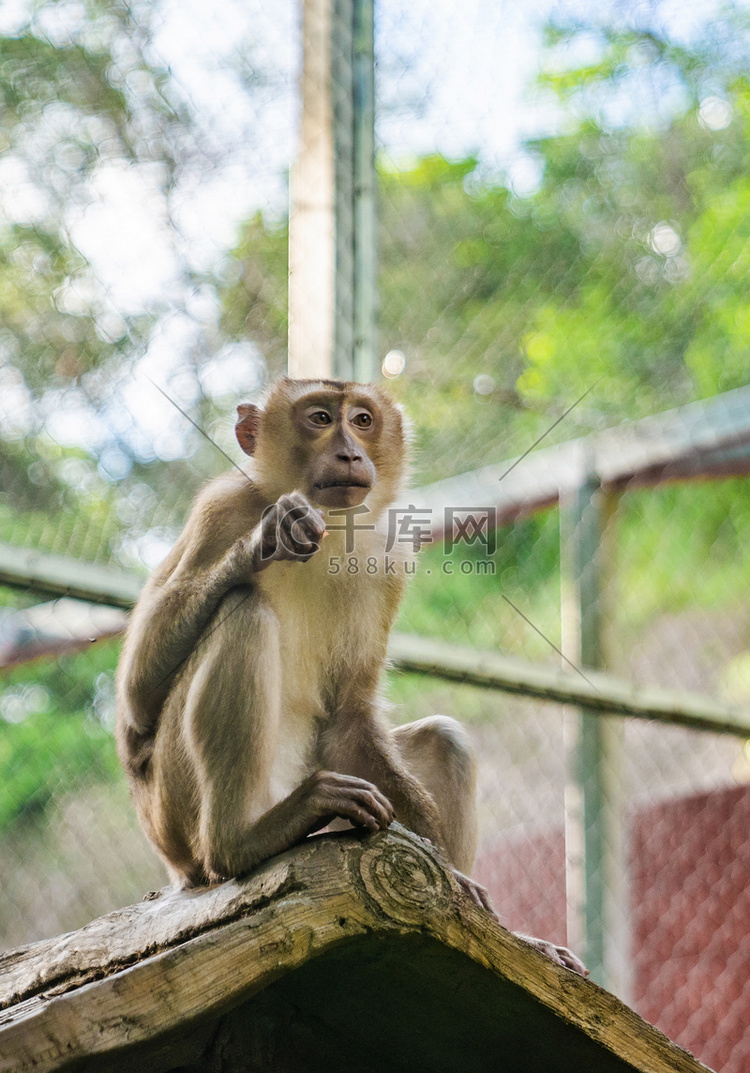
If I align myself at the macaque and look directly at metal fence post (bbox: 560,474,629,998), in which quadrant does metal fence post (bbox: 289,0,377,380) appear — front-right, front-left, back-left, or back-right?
front-left

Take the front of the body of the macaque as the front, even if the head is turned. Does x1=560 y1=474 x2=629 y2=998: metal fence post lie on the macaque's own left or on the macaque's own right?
on the macaque's own left
